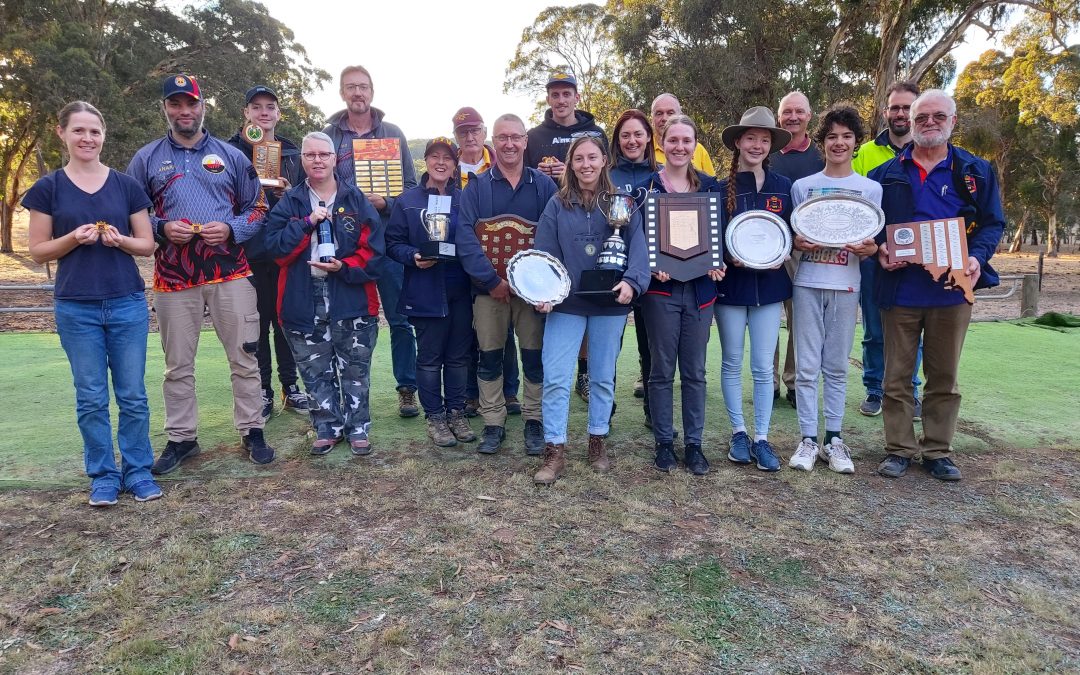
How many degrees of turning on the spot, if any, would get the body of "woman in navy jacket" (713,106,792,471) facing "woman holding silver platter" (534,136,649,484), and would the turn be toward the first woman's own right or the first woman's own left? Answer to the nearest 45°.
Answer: approximately 45° to the first woman's own right

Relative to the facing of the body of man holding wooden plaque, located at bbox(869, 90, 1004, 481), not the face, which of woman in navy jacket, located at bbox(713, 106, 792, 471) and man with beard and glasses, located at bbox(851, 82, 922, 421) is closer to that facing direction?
the woman in navy jacket

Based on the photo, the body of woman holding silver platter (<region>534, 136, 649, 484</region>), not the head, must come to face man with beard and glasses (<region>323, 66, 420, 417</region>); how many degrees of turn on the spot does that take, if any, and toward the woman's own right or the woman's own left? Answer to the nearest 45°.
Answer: approximately 135° to the woman's own right

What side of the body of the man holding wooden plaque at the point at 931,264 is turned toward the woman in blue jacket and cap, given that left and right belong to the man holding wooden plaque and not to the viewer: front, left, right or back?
right

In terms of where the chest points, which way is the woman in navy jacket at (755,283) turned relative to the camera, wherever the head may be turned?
toward the camera

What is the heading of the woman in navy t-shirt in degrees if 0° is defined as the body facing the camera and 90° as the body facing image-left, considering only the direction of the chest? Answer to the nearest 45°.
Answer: approximately 0°

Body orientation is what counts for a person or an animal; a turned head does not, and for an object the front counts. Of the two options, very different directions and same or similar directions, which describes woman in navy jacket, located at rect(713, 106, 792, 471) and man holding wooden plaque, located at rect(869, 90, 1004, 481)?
same or similar directions

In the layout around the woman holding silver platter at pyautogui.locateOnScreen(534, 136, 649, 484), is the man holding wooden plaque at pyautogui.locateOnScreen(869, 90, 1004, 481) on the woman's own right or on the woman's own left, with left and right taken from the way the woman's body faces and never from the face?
on the woman's own left

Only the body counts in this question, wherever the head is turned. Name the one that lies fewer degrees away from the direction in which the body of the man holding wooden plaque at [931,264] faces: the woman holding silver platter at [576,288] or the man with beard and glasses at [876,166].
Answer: the woman holding silver platter

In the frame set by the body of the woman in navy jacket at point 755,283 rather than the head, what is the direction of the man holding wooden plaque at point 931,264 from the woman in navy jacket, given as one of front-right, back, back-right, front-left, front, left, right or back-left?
left

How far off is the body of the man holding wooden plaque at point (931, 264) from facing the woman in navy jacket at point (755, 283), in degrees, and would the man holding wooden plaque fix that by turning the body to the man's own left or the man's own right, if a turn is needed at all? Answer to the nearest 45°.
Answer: approximately 90° to the man's own right

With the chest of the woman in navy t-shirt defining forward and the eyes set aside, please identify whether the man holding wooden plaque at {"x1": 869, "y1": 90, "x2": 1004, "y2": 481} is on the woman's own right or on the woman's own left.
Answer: on the woman's own left

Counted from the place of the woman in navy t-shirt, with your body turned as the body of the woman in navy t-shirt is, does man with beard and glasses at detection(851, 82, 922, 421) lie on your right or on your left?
on your left

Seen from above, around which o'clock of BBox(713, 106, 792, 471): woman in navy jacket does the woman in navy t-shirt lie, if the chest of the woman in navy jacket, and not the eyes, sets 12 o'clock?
The woman in navy t-shirt is roughly at 2 o'clock from the woman in navy jacket.

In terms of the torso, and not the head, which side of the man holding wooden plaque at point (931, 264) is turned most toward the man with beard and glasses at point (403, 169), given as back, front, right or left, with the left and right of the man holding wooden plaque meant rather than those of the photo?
right

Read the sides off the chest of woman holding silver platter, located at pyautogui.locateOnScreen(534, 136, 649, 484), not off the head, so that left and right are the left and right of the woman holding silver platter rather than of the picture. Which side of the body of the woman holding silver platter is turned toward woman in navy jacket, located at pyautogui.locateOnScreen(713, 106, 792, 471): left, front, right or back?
left
